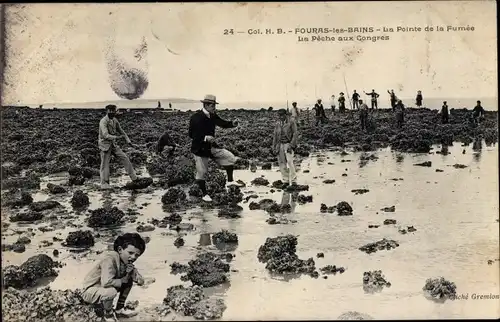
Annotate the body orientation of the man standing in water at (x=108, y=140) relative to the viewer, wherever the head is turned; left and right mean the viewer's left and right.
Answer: facing the viewer and to the right of the viewer

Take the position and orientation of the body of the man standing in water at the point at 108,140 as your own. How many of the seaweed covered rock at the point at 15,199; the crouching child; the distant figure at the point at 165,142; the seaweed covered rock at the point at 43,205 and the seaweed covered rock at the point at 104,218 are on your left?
1

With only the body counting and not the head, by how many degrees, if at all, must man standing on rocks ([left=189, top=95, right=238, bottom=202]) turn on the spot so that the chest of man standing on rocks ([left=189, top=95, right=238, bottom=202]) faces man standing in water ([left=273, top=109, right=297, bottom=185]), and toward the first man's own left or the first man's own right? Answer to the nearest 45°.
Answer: approximately 90° to the first man's own left

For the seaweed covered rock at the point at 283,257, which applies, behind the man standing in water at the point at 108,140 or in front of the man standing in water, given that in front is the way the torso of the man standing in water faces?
in front

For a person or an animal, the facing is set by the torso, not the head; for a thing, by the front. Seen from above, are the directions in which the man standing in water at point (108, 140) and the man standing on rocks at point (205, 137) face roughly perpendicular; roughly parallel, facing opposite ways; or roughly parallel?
roughly parallel

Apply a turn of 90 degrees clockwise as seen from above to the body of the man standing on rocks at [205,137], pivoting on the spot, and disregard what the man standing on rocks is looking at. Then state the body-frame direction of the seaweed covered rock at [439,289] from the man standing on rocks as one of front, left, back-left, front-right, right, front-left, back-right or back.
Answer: left

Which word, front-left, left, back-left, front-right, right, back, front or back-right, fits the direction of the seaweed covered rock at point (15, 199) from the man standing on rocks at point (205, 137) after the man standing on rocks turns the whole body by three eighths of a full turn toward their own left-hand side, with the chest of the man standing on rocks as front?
left

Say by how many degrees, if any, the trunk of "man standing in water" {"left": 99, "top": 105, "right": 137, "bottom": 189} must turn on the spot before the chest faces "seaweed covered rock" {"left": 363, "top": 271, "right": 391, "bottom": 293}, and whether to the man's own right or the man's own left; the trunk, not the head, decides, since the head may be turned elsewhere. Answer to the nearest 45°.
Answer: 0° — they already face it

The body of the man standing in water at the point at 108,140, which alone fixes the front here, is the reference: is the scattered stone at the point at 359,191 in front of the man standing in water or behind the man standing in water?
in front

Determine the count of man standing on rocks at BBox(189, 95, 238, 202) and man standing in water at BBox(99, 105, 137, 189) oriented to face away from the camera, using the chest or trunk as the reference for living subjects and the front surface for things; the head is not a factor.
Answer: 0

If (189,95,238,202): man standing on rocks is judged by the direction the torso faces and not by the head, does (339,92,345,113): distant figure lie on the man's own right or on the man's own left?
on the man's own left
